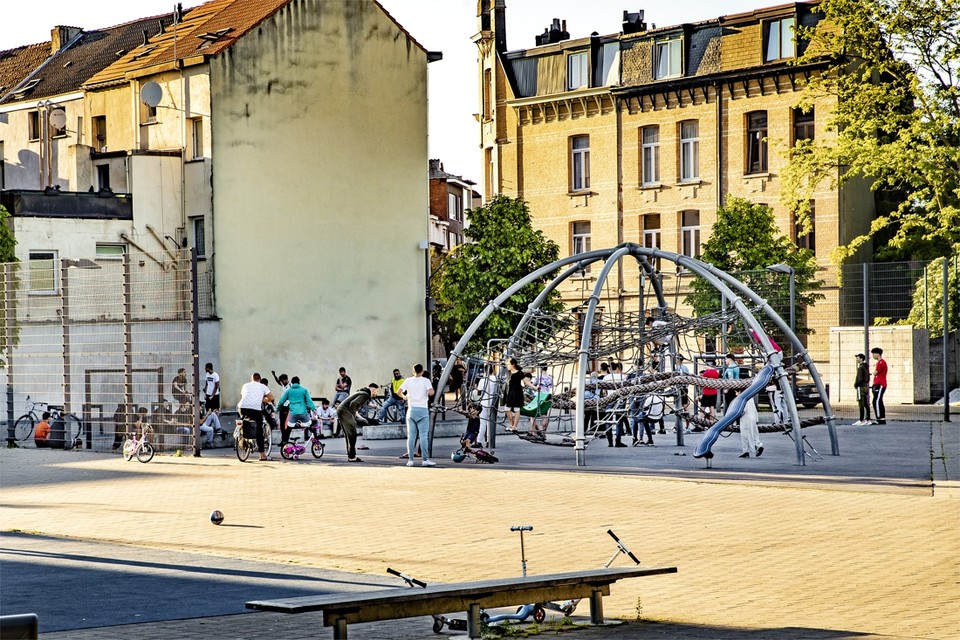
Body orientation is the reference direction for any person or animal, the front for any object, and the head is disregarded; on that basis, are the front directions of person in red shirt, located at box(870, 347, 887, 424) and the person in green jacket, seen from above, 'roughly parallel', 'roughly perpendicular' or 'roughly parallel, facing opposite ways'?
roughly perpendicular

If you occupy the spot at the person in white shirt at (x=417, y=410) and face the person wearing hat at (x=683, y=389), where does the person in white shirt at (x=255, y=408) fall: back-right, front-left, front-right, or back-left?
back-left

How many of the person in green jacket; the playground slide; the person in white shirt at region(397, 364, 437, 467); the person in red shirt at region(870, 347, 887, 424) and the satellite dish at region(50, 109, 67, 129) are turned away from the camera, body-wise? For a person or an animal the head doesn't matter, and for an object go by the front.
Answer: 2

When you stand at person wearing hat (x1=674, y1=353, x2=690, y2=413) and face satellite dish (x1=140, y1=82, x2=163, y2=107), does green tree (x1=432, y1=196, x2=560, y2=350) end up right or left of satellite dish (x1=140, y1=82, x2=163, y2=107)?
right

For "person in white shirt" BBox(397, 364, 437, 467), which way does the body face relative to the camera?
away from the camera

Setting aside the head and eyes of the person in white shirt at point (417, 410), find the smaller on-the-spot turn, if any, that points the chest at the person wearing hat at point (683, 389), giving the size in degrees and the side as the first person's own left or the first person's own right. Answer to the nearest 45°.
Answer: approximately 45° to the first person's own right

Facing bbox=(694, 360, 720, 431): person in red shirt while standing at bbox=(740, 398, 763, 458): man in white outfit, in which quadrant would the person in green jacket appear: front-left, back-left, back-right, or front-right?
front-left

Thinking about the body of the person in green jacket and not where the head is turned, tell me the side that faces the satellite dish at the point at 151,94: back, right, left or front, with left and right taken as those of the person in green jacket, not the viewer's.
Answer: front

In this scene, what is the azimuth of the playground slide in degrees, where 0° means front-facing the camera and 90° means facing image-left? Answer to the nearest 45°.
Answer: approximately 45°

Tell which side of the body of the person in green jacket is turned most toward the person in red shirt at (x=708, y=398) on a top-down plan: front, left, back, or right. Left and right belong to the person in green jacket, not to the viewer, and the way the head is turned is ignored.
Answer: right

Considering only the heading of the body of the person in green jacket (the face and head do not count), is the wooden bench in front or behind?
behind

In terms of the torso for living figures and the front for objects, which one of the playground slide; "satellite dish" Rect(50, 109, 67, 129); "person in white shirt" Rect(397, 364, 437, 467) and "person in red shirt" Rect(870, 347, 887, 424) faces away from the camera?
the person in white shirt

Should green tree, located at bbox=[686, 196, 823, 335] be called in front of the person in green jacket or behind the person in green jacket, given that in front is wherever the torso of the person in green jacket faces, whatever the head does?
in front
